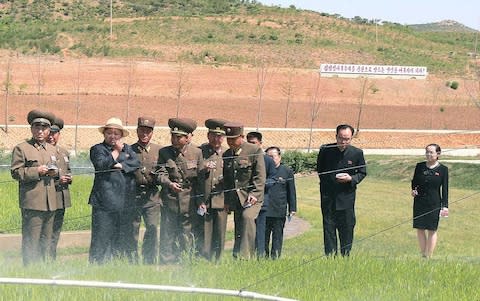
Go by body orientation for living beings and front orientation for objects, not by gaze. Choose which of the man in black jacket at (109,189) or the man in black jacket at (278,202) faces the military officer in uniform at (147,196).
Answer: the man in black jacket at (278,202)

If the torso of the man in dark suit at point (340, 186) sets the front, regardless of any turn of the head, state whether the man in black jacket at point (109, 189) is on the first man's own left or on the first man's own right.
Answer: on the first man's own right

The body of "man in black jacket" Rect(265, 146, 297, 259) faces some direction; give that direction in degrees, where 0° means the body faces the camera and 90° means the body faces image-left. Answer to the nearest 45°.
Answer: approximately 45°

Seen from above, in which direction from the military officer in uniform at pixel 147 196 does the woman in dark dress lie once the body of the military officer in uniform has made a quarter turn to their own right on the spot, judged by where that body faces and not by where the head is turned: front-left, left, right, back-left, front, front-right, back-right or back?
back

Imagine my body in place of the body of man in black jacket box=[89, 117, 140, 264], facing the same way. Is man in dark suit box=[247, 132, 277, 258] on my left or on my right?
on my left

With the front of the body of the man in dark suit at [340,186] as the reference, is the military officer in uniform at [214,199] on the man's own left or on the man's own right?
on the man's own right

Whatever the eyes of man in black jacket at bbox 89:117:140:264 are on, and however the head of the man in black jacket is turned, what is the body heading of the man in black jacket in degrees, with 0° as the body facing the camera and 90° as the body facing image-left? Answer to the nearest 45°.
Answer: approximately 0°

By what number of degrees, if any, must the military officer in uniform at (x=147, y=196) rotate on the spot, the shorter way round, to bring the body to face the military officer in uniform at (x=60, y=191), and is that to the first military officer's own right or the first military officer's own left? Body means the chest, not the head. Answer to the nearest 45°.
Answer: approximately 90° to the first military officer's own right

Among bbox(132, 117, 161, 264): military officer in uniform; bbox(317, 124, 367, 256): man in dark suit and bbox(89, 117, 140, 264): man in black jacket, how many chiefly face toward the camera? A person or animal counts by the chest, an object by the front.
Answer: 3

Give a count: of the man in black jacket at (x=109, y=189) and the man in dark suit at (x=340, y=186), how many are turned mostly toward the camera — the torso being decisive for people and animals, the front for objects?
2

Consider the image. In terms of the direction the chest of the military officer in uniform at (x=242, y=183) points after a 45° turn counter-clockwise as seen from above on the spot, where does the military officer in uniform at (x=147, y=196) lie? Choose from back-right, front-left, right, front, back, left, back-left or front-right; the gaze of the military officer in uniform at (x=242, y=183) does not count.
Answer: right

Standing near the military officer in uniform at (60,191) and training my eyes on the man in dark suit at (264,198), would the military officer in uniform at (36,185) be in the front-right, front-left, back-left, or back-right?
back-right

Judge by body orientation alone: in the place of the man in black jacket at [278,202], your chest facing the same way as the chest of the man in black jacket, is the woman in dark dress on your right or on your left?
on your left

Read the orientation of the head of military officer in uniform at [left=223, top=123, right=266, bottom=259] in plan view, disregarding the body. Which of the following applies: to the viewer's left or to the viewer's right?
to the viewer's left

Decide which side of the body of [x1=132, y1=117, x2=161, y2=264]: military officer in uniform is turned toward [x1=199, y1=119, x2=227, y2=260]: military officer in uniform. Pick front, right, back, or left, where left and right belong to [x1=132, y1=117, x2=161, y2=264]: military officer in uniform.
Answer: left

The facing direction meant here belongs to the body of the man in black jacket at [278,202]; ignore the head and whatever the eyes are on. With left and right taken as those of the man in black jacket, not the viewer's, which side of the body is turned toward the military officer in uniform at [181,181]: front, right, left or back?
front

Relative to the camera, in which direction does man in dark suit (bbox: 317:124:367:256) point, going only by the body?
toward the camera
